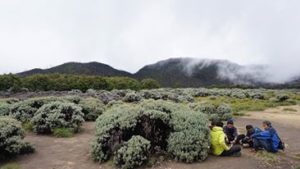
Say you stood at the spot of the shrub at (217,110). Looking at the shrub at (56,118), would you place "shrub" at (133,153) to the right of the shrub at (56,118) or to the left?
left

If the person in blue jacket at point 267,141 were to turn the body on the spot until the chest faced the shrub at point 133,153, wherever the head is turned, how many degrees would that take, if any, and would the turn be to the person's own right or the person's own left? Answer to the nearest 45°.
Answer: approximately 45° to the person's own left

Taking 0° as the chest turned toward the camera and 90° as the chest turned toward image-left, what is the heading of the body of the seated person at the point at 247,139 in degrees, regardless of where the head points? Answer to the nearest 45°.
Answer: approximately 45°

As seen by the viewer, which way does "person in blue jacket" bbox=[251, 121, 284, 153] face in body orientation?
to the viewer's left

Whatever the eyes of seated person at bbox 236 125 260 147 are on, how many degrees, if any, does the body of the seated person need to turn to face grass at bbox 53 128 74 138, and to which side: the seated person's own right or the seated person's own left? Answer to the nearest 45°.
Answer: approximately 45° to the seated person's own right
